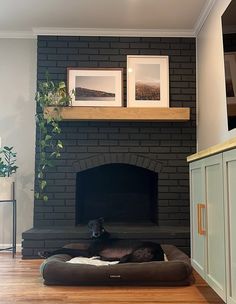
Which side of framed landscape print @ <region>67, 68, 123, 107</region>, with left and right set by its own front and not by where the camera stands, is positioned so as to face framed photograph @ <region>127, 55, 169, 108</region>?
left

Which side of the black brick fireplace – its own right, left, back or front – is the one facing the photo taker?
front

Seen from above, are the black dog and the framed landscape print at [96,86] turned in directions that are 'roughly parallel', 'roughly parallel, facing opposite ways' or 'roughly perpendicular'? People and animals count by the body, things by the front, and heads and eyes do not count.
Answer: roughly perpendicular

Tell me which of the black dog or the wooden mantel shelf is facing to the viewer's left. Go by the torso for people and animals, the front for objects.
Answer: the black dog

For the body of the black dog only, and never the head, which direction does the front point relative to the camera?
to the viewer's left

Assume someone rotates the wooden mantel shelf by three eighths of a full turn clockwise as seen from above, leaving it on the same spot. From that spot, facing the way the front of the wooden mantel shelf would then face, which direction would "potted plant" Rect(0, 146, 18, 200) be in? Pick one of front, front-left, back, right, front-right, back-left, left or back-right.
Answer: front-left

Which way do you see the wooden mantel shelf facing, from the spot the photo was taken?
facing the viewer

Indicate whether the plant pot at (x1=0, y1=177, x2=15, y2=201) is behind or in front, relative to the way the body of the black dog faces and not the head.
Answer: in front

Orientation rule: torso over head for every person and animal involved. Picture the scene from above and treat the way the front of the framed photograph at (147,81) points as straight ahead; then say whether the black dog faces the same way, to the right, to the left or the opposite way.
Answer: to the right

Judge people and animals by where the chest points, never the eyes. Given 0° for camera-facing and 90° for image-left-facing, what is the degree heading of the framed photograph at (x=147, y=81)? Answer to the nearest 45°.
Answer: approximately 0°

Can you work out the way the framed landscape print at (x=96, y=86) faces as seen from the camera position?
facing the viewer

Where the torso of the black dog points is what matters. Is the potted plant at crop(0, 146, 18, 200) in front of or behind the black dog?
in front

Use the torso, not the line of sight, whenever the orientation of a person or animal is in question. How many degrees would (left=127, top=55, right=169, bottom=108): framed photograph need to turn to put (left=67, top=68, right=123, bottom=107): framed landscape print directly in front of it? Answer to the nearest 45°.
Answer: approximately 90° to its right

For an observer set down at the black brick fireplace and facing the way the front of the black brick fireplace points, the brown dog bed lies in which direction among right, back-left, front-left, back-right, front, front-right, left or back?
front
